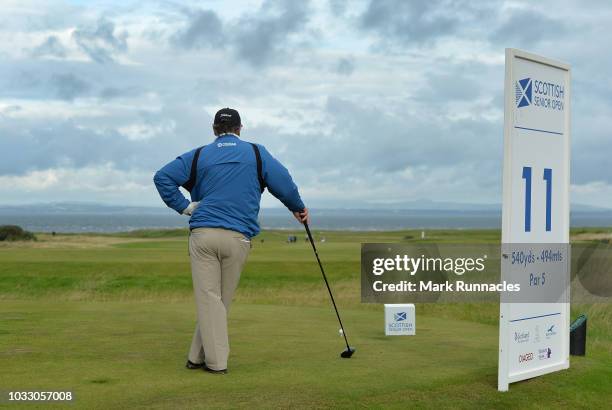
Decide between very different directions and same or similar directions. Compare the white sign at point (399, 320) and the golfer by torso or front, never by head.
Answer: very different directions

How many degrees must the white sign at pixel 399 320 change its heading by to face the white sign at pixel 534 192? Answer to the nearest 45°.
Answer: approximately 45° to its left

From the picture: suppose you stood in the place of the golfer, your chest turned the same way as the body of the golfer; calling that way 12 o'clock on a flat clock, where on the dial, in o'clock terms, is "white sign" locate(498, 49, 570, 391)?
The white sign is roughly at 3 o'clock from the golfer.

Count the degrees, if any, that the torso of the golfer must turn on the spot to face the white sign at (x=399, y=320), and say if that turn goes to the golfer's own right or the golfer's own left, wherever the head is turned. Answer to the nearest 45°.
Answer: approximately 45° to the golfer's own right

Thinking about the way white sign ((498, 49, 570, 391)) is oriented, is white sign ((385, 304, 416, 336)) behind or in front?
behind

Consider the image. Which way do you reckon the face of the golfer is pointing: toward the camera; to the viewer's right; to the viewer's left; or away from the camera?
away from the camera

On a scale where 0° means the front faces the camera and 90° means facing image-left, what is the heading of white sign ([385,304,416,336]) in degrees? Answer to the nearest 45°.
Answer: approximately 0°

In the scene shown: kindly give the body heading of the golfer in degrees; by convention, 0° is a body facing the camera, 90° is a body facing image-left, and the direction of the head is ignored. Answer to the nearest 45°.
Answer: approximately 180°

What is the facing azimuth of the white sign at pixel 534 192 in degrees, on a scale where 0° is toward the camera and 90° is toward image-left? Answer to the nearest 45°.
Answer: approximately 315°

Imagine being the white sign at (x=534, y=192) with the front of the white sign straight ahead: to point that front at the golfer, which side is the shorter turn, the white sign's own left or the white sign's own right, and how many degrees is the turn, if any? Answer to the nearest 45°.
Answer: approximately 135° to the white sign's own right

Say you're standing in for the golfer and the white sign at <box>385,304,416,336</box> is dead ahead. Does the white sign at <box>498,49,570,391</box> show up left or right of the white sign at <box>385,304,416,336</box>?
right

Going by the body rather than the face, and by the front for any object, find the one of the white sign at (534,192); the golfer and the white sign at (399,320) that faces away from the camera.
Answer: the golfer

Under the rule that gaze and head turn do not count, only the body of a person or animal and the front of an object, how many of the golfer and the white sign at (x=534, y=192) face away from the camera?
1
